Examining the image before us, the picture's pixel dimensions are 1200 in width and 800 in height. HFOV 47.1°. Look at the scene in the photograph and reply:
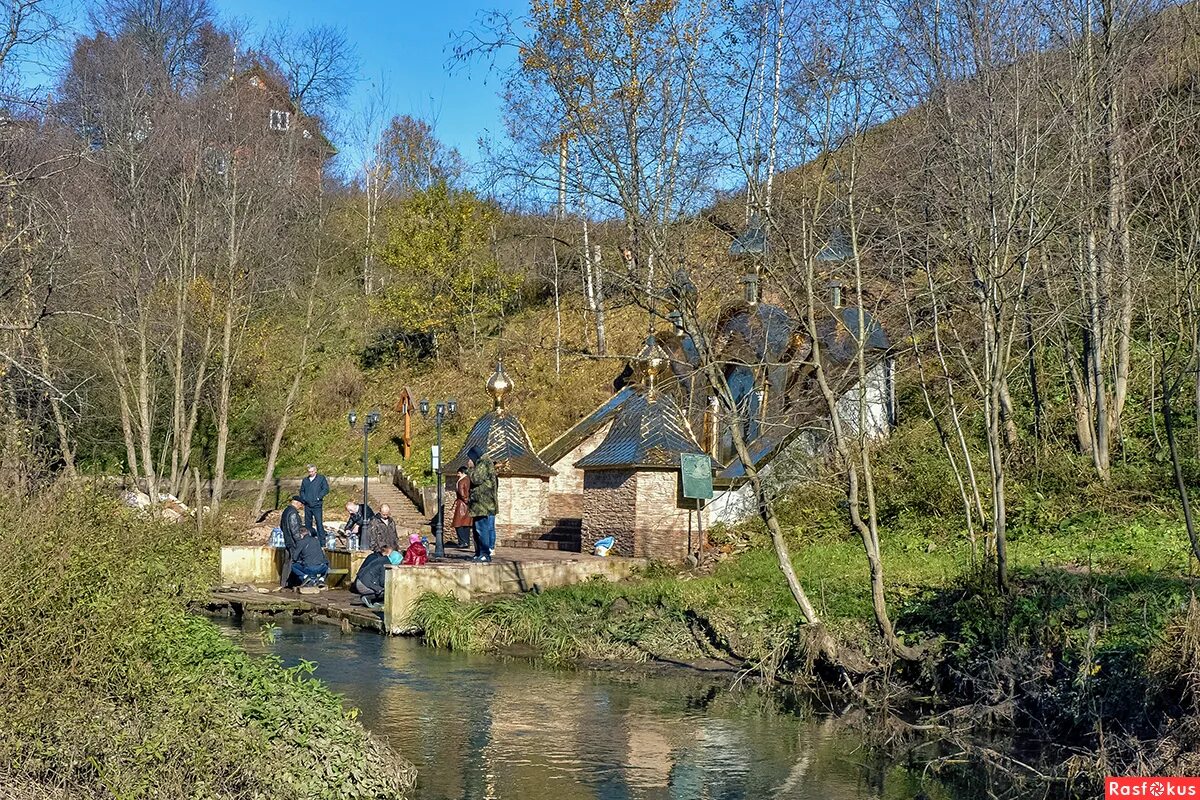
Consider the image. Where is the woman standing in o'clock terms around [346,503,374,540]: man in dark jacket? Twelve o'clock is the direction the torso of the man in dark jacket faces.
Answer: The woman standing is roughly at 9 o'clock from the man in dark jacket.

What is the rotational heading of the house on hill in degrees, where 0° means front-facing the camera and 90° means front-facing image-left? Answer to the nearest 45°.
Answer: approximately 0°

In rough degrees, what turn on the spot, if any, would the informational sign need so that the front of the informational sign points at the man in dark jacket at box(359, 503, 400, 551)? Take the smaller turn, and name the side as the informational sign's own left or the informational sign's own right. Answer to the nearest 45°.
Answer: approximately 135° to the informational sign's own right

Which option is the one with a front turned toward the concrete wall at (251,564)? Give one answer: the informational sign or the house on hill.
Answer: the house on hill

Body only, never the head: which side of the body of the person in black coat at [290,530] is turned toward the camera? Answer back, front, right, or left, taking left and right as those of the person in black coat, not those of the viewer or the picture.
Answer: right

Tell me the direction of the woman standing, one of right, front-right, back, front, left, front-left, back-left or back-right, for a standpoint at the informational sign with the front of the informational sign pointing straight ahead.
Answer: back-right

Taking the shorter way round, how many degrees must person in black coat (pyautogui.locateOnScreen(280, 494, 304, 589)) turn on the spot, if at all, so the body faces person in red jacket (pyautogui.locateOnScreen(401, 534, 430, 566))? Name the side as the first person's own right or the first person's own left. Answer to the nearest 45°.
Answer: approximately 45° to the first person's own right

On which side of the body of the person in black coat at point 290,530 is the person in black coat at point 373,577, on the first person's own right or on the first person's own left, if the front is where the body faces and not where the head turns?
on the first person's own right

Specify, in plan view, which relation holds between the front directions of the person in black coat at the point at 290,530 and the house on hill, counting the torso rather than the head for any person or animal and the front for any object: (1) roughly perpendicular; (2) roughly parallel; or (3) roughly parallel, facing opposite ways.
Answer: roughly perpendicular

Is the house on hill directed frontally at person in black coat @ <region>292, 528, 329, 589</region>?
yes

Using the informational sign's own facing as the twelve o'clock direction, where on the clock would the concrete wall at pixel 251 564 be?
The concrete wall is roughly at 4 o'clock from the informational sign.

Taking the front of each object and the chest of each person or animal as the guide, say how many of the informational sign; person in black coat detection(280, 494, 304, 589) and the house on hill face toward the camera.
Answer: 2
